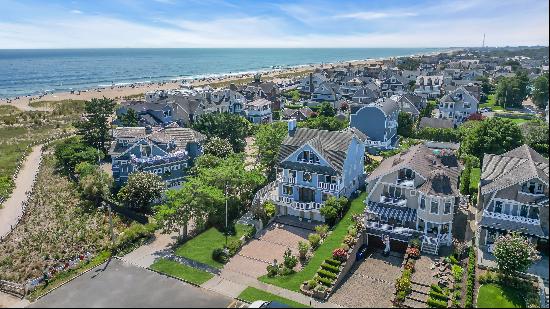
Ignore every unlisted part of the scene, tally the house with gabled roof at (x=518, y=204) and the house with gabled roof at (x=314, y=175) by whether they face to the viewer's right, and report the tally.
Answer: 0

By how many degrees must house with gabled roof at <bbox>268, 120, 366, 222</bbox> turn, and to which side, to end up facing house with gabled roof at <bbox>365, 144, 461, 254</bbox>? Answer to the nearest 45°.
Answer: approximately 90° to its left

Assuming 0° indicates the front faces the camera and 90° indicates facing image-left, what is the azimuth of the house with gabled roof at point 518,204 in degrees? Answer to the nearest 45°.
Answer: approximately 0°

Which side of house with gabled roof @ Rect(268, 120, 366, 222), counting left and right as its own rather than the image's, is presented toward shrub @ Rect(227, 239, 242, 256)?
front

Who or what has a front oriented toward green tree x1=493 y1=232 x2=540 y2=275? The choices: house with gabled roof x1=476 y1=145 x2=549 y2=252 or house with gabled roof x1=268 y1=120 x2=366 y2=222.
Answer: house with gabled roof x1=476 y1=145 x2=549 y2=252

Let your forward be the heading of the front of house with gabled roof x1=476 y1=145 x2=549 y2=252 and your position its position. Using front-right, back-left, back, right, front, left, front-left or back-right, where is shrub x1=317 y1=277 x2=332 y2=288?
front-right

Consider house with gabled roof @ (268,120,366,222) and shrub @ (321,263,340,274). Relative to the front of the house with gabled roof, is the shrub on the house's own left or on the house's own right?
on the house's own left

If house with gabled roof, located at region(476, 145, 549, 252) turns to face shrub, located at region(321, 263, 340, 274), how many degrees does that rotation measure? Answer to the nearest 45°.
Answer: approximately 45° to its right

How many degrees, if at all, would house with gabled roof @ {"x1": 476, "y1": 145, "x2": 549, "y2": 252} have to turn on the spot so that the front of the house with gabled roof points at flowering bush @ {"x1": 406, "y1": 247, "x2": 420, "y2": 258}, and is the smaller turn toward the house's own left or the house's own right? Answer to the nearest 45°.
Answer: approximately 45° to the house's own right

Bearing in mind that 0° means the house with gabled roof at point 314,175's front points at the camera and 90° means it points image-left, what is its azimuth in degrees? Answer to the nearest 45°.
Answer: approximately 45°
